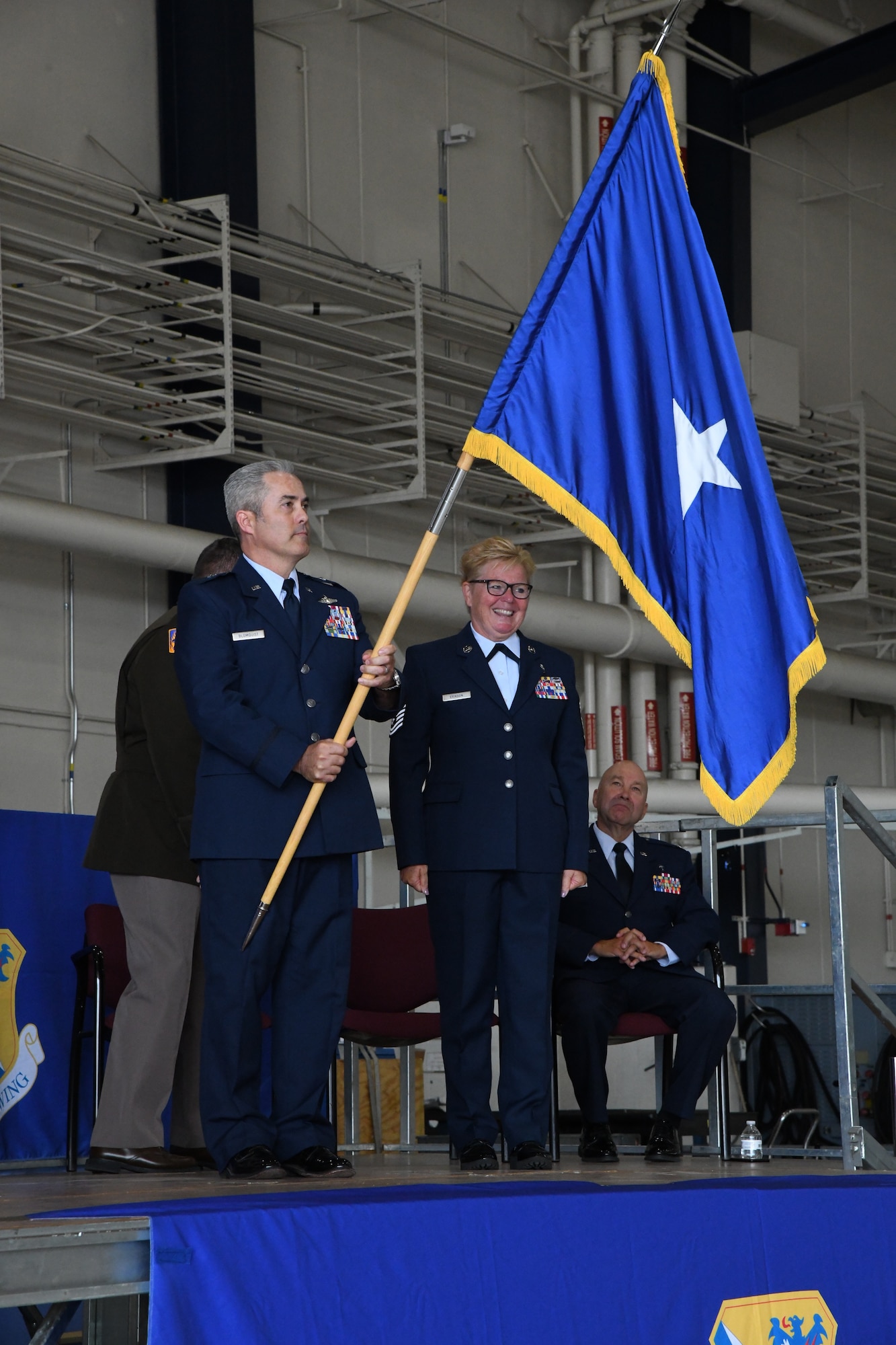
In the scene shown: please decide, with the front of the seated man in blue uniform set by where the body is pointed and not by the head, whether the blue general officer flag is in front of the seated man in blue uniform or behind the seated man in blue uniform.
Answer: in front

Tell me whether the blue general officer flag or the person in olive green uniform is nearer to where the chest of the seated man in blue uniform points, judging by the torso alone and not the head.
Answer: the blue general officer flag

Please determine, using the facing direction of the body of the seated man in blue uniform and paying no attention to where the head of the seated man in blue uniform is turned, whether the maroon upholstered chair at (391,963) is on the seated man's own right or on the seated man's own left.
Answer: on the seated man's own right

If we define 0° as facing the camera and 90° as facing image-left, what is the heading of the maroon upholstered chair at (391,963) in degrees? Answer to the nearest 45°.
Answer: approximately 0°

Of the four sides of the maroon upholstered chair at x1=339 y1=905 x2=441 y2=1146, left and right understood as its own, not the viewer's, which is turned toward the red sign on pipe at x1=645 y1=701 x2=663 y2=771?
back
